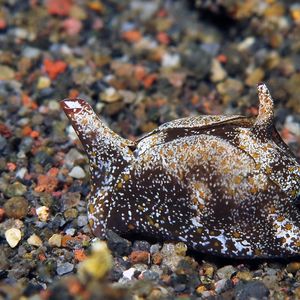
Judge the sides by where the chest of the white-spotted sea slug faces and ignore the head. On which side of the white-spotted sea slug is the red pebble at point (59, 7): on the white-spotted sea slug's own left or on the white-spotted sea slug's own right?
on the white-spotted sea slug's own right

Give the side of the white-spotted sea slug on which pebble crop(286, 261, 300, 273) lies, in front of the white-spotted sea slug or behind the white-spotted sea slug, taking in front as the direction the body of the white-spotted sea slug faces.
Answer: behind

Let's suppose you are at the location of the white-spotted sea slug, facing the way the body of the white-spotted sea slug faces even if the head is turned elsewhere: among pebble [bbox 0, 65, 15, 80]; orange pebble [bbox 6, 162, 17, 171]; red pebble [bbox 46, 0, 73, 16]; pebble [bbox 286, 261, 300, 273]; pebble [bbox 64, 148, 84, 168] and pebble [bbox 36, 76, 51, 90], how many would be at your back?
1

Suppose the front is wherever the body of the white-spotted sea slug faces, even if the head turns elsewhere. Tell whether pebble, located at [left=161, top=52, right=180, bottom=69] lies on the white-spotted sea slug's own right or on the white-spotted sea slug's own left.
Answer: on the white-spotted sea slug's own right

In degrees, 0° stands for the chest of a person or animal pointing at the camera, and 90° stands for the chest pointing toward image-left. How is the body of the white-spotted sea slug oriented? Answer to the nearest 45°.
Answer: approximately 90°

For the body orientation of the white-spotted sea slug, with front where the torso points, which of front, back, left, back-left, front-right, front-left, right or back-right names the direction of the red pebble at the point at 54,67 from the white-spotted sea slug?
front-right

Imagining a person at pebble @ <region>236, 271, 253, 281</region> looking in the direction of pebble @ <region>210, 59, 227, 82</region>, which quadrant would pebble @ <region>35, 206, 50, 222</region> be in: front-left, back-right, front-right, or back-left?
front-left

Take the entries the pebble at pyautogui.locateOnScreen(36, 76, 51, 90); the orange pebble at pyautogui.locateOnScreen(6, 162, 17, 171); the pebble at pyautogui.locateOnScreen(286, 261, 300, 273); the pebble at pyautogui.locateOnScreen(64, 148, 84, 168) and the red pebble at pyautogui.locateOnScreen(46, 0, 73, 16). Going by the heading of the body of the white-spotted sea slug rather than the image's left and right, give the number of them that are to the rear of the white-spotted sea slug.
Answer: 1

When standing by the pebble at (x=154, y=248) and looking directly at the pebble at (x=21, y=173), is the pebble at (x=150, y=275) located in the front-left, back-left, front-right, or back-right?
back-left

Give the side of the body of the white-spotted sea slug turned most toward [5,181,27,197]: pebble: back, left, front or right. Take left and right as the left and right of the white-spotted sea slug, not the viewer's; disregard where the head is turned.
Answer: front

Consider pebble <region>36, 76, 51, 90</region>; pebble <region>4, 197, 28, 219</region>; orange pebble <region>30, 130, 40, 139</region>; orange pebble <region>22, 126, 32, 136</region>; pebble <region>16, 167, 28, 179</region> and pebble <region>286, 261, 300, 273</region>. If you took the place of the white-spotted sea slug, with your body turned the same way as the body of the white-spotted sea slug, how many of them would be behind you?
1

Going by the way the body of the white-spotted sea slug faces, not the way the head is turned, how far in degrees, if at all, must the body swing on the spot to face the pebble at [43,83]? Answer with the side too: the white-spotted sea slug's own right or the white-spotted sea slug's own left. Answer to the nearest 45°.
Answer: approximately 45° to the white-spotted sea slug's own right

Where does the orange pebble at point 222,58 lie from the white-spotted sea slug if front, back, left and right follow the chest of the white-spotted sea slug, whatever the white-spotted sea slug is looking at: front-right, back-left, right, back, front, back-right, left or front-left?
right
